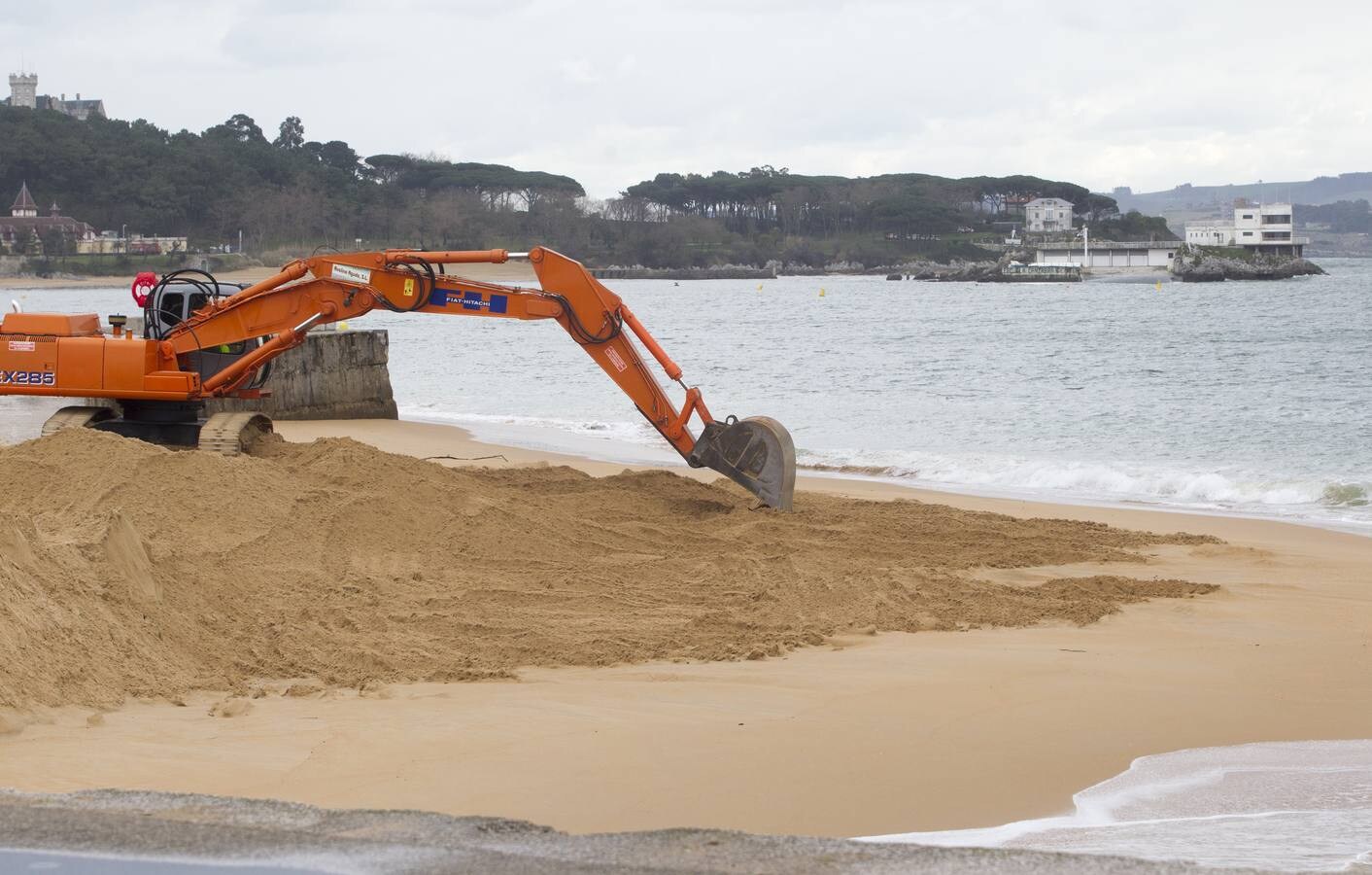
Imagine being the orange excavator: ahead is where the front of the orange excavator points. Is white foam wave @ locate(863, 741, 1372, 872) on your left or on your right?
on your right

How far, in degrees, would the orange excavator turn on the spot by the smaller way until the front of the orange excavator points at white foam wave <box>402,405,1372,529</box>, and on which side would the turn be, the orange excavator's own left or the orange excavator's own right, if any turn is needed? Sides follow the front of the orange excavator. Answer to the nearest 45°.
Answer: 0° — it already faces it

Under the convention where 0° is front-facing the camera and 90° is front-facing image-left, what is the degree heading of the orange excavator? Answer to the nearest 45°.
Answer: approximately 270°
